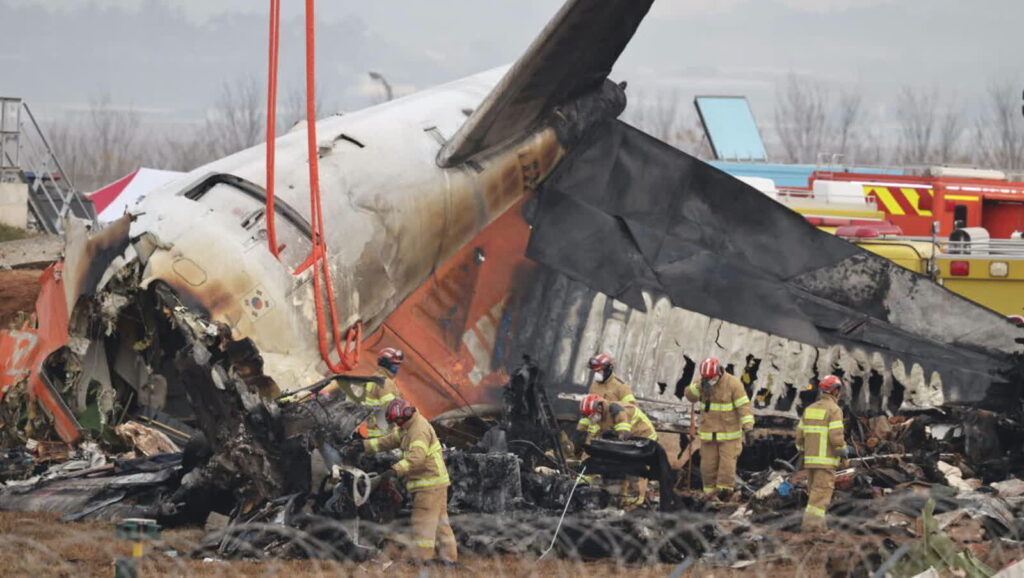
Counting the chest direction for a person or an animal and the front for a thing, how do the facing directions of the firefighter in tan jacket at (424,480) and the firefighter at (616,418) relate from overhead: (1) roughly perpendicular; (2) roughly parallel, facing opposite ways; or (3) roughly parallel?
roughly parallel

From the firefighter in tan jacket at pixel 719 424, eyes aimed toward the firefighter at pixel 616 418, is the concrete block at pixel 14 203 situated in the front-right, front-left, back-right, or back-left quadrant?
front-right

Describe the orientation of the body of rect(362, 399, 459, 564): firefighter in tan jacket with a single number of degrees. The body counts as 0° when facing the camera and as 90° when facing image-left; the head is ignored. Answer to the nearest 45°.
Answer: approximately 90°

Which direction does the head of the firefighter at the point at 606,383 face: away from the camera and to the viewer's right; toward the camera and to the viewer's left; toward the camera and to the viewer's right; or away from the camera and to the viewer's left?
toward the camera and to the viewer's left

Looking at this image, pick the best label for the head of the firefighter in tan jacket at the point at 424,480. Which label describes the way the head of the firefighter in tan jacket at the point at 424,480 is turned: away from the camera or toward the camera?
away from the camera

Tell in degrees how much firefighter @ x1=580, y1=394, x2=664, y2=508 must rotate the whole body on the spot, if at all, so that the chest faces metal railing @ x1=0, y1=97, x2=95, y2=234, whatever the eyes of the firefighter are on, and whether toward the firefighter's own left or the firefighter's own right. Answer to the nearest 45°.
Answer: approximately 45° to the firefighter's own right

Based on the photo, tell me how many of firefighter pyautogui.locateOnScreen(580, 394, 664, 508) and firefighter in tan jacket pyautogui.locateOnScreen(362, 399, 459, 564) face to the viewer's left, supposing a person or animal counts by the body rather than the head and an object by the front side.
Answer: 2

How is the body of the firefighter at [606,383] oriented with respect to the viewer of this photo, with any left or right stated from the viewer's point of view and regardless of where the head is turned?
facing the viewer and to the left of the viewer

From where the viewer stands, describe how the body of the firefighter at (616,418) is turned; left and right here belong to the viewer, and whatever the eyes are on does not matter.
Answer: facing to the left of the viewer

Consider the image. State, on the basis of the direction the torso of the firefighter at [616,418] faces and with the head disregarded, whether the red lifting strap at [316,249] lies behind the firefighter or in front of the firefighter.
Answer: in front

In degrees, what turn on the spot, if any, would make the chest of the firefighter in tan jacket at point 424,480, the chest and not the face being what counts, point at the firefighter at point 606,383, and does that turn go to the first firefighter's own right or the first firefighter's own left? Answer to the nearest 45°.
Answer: approximately 135° to the first firefighter's own right

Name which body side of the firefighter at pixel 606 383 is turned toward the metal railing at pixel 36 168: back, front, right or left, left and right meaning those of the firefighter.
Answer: right

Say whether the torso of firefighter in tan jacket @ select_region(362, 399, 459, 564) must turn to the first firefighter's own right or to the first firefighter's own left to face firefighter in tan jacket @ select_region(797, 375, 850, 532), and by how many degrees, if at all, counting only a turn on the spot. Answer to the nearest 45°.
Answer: approximately 180°
